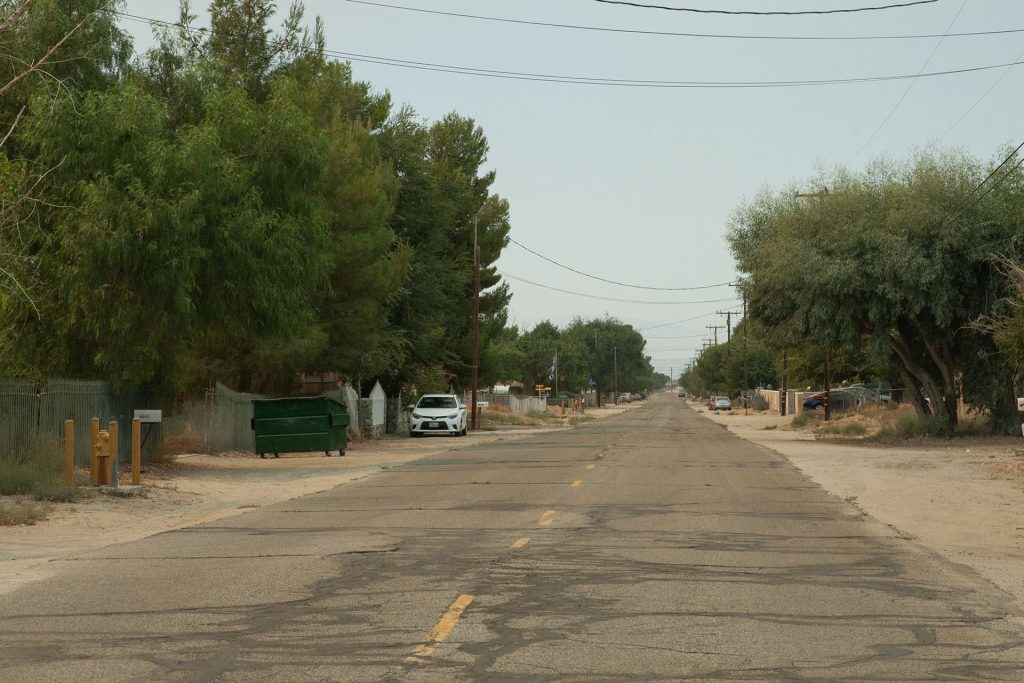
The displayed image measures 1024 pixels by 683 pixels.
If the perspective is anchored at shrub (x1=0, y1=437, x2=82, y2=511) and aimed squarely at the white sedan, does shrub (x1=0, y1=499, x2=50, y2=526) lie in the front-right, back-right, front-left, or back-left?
back-right

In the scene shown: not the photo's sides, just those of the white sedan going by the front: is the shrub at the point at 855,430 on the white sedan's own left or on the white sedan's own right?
on the white sedan's own left

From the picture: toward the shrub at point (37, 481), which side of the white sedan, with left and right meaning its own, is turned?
front

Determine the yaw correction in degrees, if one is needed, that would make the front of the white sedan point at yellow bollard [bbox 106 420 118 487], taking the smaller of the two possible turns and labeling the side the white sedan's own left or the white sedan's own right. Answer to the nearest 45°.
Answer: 0° — it already faces it

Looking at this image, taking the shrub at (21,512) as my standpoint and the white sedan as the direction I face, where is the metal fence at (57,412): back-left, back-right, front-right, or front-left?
front-left

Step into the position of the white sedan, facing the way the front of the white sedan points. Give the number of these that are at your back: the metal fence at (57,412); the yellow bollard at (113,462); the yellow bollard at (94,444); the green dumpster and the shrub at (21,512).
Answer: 0

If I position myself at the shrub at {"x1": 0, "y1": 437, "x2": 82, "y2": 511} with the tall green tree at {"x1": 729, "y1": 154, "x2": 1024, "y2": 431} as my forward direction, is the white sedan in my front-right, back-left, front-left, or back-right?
front-left

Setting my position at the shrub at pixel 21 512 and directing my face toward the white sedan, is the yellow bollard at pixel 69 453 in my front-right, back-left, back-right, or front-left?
front-left

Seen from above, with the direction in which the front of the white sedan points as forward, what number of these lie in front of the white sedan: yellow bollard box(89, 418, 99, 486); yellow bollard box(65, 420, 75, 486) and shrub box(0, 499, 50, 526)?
3

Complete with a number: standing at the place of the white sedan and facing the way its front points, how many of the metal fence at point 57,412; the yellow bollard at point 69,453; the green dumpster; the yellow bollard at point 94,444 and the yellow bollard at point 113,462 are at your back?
0

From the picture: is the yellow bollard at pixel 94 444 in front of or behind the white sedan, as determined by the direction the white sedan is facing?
in front

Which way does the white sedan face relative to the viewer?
toward the camera

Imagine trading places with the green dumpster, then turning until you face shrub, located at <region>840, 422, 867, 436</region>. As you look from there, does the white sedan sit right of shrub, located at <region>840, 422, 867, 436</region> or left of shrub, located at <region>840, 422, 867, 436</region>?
left

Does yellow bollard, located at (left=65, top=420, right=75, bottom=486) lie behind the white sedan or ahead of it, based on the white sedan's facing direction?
ahead

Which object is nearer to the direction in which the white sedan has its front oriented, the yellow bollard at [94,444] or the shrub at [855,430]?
the yellow bollard

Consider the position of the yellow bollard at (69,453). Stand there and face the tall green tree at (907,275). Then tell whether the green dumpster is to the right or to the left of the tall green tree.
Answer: left

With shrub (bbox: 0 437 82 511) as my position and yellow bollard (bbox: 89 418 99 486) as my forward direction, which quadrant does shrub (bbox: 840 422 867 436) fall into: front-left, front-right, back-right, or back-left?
front-right
